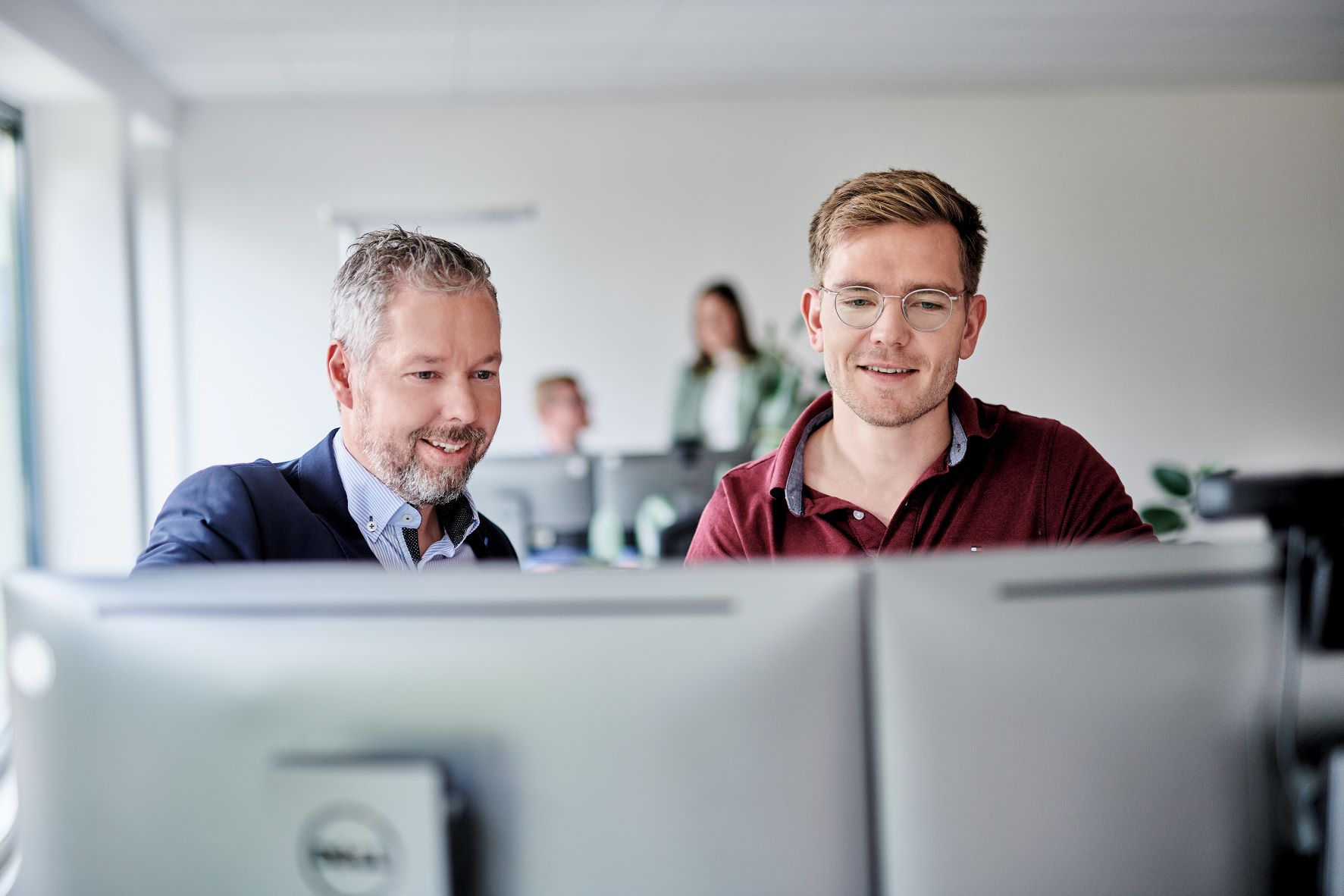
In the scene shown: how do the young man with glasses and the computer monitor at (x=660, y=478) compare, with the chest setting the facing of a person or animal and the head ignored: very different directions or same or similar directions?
very different directions

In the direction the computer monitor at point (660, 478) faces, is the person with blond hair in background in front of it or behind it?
in front

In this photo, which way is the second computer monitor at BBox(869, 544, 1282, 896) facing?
away from the camera

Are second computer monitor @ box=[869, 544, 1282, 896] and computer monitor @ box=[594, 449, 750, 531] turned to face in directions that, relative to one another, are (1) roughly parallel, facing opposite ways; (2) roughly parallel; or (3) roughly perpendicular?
roughly parallel

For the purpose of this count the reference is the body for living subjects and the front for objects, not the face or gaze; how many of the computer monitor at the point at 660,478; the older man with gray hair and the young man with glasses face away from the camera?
1

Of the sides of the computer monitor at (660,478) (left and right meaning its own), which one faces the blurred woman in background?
front

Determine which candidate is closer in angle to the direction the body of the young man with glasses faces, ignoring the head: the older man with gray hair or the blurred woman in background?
the older man with gray hair

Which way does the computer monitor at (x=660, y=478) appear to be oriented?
away from the camera

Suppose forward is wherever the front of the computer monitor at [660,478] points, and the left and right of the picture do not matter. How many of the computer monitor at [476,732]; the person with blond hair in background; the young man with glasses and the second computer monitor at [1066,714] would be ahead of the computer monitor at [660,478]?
1

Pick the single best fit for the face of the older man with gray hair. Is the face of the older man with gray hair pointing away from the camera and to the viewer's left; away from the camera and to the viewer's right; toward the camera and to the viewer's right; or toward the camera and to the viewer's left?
toward the camera and to the viewer's right

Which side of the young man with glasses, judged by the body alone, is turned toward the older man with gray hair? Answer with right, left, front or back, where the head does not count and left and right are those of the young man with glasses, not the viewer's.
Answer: right

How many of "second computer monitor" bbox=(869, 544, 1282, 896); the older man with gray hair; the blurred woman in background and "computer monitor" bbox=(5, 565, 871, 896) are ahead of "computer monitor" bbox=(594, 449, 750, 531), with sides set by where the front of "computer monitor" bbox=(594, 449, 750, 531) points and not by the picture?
1

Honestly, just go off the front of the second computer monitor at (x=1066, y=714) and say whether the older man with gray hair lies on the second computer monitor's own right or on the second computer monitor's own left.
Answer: on the second computer monitor's own left

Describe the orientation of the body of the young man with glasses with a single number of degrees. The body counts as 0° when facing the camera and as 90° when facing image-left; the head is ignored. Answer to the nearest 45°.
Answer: approximately 0°

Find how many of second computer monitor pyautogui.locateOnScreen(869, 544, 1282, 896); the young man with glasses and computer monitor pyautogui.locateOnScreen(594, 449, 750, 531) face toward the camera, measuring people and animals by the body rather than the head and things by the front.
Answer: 1

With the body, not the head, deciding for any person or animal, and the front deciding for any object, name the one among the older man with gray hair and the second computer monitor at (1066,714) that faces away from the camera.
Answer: the second computer monitor
